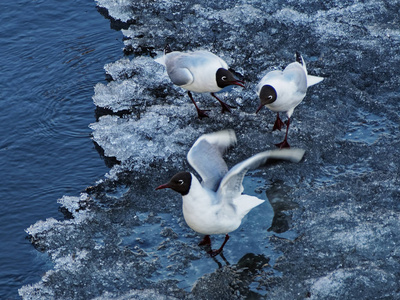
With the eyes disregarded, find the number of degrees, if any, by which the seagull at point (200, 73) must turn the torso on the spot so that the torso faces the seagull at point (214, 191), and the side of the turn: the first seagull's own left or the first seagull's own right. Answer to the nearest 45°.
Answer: approximately 45° to the first seagull's own right

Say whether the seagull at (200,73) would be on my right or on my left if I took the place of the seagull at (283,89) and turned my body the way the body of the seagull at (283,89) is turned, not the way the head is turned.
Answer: on my right

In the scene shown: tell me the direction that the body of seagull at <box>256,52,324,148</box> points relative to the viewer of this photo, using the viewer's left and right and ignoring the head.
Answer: facing the viewer and to the left of the viewer

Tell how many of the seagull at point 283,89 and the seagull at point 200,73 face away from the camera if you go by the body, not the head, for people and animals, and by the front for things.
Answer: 0

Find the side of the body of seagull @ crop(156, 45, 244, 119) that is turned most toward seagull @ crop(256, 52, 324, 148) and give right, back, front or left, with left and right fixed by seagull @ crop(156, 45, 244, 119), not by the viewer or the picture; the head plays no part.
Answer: front

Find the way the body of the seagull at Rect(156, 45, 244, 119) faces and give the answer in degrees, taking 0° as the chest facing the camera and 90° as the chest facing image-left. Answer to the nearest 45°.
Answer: approximately 315°
